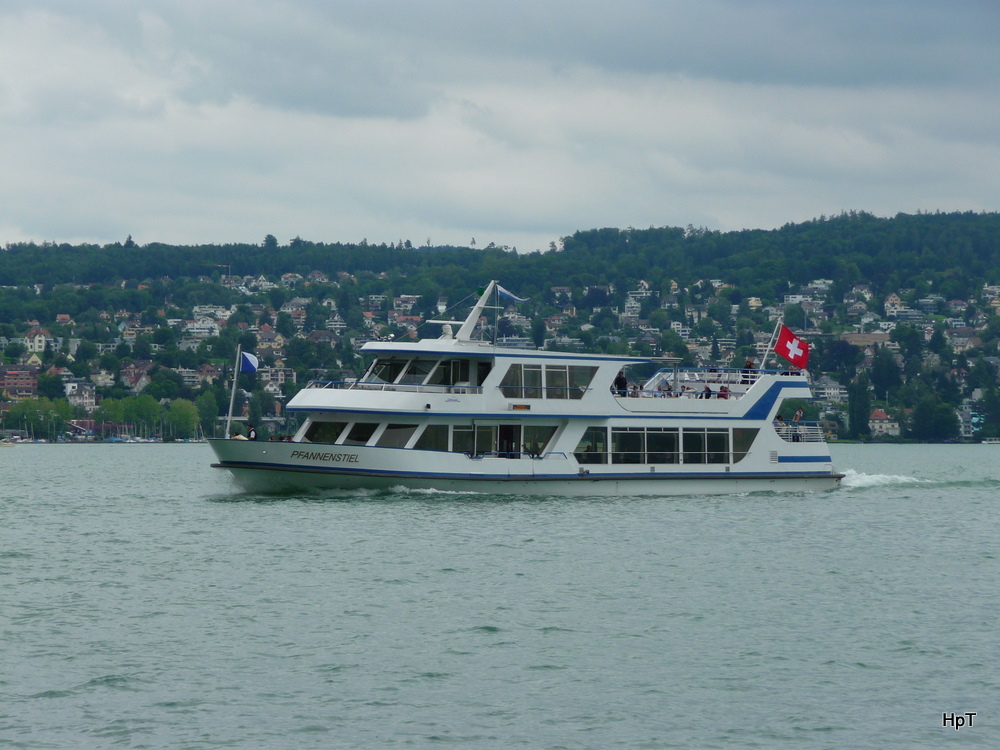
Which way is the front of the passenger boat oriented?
to the viewer's left

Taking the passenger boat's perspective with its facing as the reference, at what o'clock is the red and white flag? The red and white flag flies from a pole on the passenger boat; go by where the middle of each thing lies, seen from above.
The red and white flag is roughly at 5 o'clock from the passenger boat.
